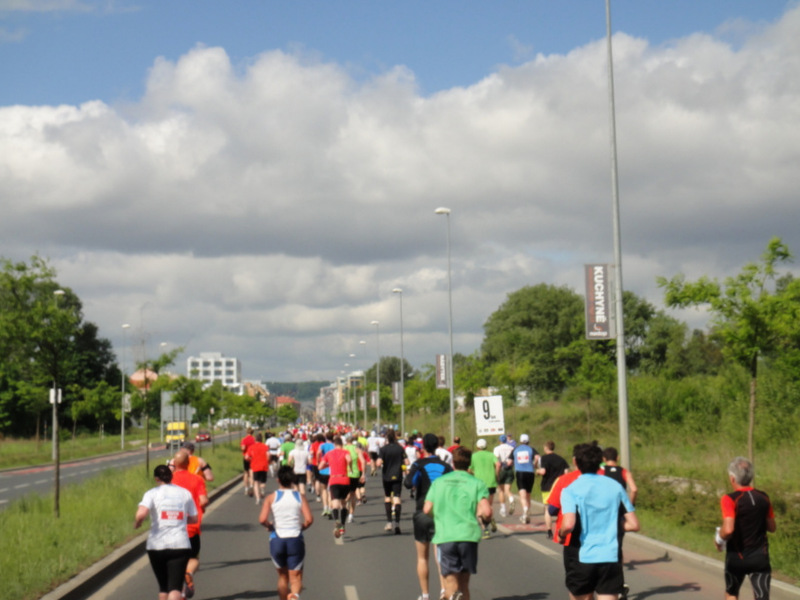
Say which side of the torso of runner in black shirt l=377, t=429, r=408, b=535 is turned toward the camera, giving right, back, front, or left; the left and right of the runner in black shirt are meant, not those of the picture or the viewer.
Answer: back

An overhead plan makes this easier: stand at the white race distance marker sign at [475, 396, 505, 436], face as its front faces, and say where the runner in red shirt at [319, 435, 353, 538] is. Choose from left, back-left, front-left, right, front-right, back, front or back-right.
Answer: front

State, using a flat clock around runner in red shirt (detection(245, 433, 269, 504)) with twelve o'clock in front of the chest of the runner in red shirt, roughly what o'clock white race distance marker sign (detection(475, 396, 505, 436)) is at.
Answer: The white race distance marker sign is roughly at 2 o'clock from the runner in red shirt.

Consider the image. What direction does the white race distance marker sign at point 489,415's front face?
toward the camera

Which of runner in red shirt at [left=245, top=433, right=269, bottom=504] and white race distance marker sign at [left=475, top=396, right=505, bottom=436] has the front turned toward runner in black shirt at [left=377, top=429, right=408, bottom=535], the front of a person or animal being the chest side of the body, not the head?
the white race distance marker sign

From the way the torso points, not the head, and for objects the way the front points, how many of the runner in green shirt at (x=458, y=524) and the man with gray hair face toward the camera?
0

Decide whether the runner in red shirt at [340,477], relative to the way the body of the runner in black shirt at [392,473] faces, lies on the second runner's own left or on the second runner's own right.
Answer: on the second runner's own left

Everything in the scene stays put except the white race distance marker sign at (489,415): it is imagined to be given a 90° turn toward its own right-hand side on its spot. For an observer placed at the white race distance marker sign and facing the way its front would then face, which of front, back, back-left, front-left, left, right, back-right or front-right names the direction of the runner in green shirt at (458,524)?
left

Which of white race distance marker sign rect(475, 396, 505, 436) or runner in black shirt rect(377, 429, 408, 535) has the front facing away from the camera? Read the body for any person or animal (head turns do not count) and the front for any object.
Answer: the runner in black shirt

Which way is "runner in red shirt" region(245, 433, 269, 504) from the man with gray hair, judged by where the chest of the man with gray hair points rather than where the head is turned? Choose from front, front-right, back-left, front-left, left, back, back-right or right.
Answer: front

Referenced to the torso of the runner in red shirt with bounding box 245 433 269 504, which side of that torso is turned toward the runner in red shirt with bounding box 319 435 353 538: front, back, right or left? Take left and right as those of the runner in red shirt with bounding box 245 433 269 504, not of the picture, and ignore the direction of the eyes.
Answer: back

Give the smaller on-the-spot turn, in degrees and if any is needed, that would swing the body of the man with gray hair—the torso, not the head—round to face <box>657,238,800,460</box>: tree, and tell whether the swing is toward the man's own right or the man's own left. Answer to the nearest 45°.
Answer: approximately 45° to the man's own right

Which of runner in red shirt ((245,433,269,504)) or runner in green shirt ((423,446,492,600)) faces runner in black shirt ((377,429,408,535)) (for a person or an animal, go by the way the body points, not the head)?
the runner in green shirt

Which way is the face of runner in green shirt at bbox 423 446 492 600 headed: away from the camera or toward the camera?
away from the camera

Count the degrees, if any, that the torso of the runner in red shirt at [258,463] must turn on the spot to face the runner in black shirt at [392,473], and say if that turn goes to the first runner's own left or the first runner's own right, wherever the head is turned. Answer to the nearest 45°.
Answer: approximately 180°

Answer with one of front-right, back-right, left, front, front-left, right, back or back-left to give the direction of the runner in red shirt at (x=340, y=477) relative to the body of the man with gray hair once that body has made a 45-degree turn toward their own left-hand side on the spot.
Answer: front-right

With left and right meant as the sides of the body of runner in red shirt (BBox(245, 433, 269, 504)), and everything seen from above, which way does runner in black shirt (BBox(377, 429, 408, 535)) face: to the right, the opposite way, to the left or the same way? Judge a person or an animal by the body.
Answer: the same way

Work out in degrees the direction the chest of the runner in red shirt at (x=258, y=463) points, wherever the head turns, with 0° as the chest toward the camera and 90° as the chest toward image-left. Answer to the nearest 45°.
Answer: approximately 180°

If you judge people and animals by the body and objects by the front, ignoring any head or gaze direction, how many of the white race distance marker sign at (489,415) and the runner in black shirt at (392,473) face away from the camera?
1

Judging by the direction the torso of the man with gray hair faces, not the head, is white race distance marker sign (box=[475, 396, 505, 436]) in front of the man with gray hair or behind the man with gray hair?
in front

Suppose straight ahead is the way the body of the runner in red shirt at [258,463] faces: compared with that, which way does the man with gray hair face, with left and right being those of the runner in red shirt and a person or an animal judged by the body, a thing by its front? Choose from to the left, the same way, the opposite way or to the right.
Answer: the same way
